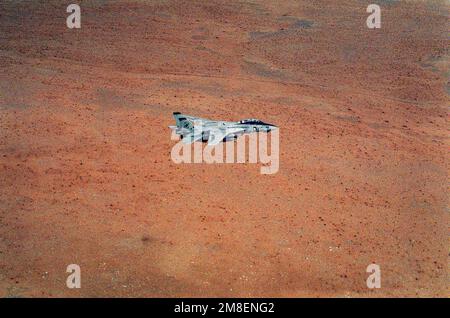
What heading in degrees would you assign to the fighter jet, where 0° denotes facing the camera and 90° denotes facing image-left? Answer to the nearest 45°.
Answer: approximately 270°
